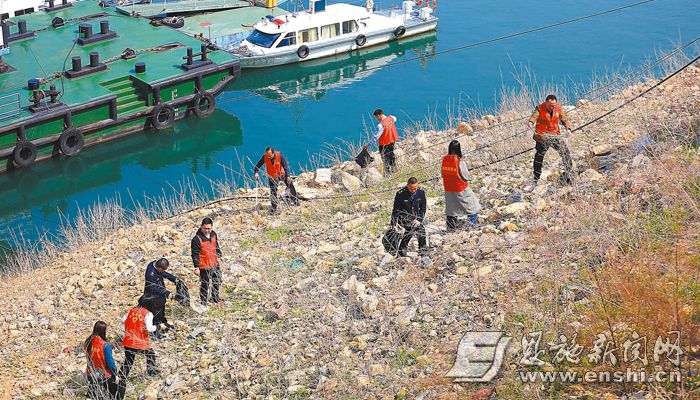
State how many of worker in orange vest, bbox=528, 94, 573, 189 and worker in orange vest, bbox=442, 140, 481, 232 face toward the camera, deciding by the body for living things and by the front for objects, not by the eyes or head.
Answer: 1

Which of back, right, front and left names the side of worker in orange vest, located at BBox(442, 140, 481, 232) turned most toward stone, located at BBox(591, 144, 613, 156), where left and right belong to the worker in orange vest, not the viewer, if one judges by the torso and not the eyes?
front

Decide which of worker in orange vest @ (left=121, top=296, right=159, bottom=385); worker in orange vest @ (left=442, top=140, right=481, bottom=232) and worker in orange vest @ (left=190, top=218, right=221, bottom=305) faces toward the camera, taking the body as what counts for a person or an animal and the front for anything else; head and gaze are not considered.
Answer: worker in orange vest @ (left=190, top=218, right=221, bottom=305)

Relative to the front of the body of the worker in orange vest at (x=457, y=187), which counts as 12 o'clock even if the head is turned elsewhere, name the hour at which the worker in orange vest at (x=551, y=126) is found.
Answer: the worker in orange vest at (x=551, y=126) is roughly at 12 o'clock from the worker in orange vest at (x=457, y=187).

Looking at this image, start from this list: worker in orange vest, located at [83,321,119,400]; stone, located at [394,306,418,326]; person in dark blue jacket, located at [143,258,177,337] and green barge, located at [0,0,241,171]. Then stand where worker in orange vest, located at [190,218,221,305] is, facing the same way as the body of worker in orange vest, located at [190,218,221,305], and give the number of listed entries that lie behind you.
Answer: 1

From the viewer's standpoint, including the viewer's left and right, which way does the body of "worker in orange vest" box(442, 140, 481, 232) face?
facing away from the viewer and to the right of the viewer

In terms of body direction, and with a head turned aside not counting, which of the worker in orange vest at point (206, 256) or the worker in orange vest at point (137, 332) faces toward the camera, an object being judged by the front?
the worker in orange vest at point (206, 256)

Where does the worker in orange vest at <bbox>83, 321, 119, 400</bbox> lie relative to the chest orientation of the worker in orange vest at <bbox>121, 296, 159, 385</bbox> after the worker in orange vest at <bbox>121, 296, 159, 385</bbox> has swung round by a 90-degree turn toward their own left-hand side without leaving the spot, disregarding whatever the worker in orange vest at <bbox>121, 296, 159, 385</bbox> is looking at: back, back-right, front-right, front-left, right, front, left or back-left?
left

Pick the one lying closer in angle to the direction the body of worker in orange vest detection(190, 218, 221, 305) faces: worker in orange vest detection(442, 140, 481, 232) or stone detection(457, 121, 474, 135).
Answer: the worker in orange vest

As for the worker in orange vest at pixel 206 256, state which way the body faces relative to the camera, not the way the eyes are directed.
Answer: toward the camera

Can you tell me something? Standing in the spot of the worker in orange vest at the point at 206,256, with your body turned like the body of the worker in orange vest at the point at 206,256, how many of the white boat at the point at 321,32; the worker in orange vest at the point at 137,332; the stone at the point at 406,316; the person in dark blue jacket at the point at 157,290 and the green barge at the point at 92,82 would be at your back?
2

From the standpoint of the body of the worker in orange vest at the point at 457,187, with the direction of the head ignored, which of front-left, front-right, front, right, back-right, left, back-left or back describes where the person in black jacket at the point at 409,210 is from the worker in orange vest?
back

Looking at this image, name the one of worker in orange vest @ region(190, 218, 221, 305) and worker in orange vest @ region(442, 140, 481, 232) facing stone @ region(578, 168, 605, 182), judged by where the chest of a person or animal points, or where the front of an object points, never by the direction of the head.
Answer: worker in orange vest @ region(442, 140, 481, 232)

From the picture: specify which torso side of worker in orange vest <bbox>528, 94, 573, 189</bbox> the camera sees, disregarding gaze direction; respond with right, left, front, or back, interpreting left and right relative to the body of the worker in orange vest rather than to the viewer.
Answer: front

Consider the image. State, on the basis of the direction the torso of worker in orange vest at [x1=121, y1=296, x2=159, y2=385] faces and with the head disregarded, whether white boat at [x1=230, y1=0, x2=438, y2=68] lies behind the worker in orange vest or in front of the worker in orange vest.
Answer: in front

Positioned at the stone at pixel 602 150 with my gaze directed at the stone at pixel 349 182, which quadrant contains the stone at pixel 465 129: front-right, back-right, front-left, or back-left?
front-right

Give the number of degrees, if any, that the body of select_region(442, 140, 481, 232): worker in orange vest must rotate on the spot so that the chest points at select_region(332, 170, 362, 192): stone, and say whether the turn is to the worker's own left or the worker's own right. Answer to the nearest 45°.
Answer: approximately 90° to the worker's own left

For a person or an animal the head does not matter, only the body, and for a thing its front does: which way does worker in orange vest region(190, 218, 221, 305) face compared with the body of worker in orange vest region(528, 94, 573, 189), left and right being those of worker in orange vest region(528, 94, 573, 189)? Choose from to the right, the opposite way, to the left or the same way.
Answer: the same way

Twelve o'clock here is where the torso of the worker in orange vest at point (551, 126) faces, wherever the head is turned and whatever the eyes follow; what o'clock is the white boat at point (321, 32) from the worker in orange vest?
The white boat is roughly at 5 o'clock from the worker in orange vest.

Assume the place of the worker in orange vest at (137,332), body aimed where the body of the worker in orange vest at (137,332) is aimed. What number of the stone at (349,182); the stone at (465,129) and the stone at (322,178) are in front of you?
3
